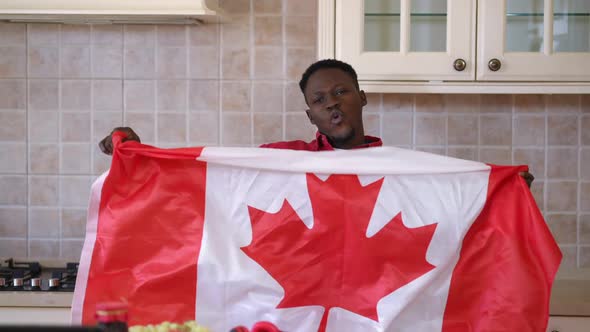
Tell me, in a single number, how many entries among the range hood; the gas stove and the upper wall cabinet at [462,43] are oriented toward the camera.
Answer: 3

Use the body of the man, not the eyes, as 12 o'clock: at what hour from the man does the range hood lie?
The range hood is roughly at 3 o'clock from the man.

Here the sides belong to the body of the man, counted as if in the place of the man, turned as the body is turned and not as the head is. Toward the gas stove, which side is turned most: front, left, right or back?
right

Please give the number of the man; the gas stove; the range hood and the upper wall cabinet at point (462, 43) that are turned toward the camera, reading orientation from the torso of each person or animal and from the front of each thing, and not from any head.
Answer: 4

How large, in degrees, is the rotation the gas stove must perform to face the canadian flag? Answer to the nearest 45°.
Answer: approximately 45° to its left

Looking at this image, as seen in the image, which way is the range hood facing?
toward the camera

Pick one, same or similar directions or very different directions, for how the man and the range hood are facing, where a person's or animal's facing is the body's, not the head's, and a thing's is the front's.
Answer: same or similar directions

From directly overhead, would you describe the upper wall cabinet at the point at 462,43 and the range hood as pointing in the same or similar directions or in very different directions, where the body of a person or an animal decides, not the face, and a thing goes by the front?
same or similar directions

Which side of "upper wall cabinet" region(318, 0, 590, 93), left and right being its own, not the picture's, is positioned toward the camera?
front

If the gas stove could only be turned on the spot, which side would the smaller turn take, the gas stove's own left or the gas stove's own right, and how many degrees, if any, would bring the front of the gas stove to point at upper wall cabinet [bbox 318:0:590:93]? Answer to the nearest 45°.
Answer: approximately 90° to the gas stove's own left

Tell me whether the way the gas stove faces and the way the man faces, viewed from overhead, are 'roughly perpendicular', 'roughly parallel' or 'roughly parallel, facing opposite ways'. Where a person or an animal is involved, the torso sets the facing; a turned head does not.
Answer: roughly parallel

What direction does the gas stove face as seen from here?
toward the camera

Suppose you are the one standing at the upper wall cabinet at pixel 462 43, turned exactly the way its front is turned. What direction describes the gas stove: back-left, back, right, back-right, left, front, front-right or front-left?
right

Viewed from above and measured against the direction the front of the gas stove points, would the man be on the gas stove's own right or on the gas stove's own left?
on the gas stove's own left

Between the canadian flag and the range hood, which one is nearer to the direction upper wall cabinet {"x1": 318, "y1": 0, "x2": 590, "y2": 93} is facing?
the canadian flag

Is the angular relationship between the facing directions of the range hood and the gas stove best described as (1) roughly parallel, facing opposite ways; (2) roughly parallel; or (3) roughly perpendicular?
roughly parallel
